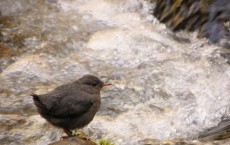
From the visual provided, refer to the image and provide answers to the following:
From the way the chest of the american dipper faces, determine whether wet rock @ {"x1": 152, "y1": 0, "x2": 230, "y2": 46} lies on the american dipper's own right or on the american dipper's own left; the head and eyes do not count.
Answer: on the american dipper's own left

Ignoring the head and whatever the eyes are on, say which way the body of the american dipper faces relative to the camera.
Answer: to the viewer's right
